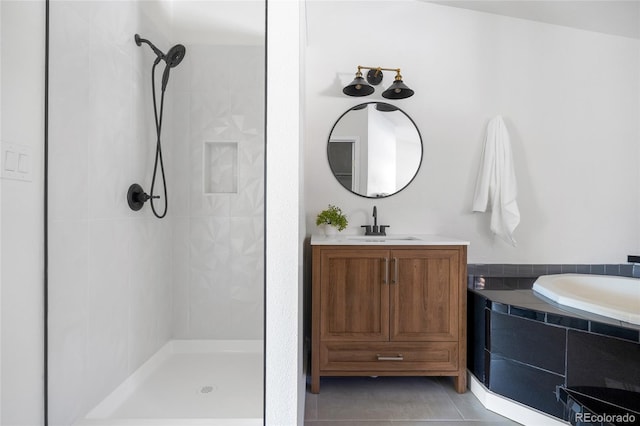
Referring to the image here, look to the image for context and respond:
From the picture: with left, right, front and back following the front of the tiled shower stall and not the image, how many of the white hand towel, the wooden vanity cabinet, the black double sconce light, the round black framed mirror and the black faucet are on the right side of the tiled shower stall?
0

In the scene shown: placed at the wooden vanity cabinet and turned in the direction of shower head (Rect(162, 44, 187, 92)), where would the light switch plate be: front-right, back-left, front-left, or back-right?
front-left

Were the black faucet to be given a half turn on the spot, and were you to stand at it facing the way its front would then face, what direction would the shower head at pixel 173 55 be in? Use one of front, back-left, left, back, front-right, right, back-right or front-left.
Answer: back-left

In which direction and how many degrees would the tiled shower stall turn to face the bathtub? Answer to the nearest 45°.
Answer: approximately 90° to its left

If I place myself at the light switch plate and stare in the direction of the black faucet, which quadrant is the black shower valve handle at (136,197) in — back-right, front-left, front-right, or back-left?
front-left

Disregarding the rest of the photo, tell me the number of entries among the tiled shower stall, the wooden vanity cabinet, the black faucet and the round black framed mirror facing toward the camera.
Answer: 4

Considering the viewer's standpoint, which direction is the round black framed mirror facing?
facing the viewer

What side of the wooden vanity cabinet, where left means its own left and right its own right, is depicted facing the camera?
front

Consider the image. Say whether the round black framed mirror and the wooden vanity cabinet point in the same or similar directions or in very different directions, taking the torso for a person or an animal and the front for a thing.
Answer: same or similar directions

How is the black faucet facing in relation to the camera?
toward the camera

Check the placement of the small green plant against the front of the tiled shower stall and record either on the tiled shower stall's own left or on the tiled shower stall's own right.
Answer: on the tiled shower stall's own left

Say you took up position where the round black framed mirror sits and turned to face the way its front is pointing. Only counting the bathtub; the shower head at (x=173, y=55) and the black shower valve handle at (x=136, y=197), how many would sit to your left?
1

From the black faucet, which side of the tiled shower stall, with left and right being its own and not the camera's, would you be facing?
left
